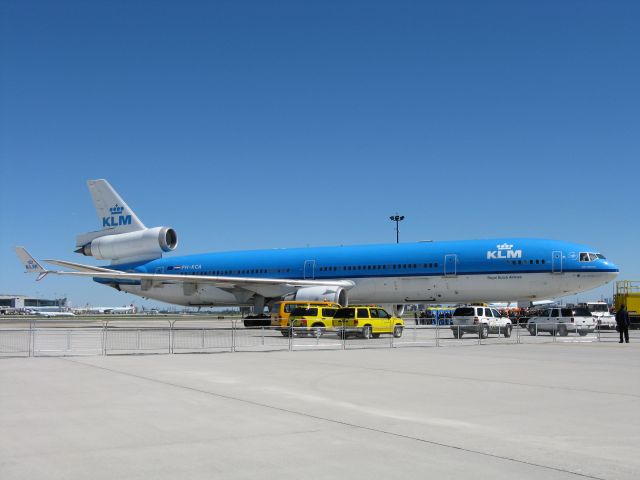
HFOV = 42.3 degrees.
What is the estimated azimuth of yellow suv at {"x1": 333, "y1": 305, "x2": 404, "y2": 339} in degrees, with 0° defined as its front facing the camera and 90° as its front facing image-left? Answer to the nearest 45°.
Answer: approximately 225°

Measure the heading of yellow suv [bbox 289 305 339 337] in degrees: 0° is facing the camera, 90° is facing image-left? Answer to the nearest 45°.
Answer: approximately 225°
